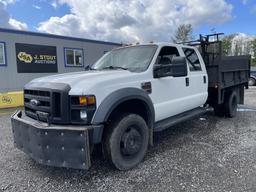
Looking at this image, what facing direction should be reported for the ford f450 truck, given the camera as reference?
facing the viewer and to the left of the viewer

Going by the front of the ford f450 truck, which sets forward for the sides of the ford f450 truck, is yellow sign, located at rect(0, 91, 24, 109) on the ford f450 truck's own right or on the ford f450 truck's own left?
on the ford f450 truck's own right

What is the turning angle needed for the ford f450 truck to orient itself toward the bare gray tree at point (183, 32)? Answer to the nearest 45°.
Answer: approximately 135° to its right

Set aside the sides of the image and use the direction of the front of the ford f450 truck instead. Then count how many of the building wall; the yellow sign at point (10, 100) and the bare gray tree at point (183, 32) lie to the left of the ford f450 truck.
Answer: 0

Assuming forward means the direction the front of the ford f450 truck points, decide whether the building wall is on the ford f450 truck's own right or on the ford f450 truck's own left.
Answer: on the ford f450 truck's own right

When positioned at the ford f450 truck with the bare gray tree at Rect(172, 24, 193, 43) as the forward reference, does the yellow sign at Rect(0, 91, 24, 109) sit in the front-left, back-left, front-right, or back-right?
front-left
